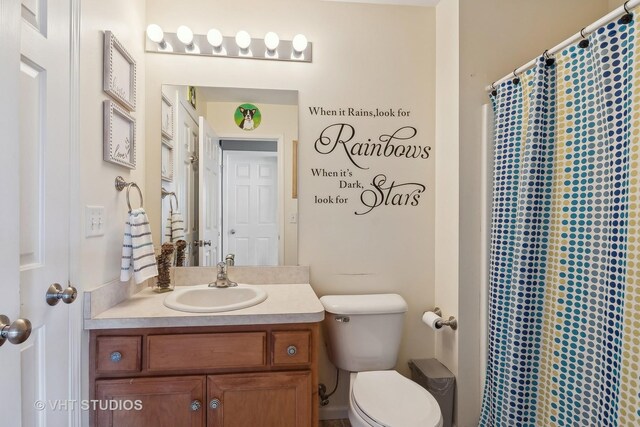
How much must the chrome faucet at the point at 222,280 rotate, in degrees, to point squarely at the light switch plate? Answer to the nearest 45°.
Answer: approximately 45° to its right

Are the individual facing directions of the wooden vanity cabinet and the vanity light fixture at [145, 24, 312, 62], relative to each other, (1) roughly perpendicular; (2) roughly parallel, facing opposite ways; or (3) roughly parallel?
roughly parallel

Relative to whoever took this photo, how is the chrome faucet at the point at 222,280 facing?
facing the viewer

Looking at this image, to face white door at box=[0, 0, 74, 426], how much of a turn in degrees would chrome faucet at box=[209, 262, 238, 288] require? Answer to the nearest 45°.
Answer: approximately 45° to its right

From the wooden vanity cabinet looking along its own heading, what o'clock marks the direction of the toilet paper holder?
The toilet paper holder is roughly at 9 o'clock from the wooden vanity cabinet.

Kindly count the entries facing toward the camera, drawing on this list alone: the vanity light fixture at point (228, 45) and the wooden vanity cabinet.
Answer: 2

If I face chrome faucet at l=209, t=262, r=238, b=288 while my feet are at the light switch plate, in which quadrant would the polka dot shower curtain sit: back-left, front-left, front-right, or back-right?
front-right

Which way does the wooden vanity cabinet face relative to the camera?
toward the camera

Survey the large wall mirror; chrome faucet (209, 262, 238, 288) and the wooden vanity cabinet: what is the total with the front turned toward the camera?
3

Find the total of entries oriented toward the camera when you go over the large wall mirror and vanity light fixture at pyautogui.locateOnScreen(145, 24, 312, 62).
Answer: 2

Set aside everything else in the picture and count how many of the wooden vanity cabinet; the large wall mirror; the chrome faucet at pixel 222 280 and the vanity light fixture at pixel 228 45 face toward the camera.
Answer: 4

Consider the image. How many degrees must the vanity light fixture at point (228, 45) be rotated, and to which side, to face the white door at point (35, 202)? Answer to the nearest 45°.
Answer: approximately 45° to its right
